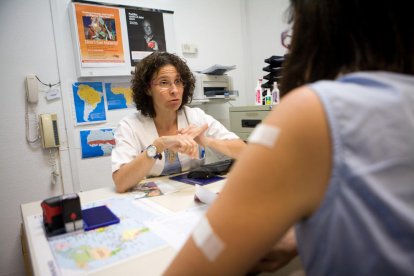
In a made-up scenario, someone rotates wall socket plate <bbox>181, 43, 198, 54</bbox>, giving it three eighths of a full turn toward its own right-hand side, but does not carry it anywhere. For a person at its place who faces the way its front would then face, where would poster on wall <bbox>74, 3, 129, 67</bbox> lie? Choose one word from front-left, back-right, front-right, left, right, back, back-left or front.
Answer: left

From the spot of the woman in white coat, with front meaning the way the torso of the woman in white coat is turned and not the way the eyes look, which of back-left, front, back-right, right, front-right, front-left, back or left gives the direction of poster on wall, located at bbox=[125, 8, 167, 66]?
back-left

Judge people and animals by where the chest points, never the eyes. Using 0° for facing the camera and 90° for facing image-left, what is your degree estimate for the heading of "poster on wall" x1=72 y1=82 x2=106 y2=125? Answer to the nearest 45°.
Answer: approximately 0°

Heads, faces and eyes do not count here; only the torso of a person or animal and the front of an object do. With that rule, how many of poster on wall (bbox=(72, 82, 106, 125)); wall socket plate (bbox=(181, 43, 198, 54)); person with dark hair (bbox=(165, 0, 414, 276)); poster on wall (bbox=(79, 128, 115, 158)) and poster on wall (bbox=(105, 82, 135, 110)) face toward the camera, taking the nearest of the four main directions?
4

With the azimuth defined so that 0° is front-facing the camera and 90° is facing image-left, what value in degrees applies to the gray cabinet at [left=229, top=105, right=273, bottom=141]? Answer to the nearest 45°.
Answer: approximately 0°

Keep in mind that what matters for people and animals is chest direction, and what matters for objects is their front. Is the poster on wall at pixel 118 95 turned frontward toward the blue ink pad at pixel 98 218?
yes

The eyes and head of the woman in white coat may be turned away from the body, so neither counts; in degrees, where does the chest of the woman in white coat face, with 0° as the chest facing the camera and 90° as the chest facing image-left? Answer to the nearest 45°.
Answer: approximately 315°
